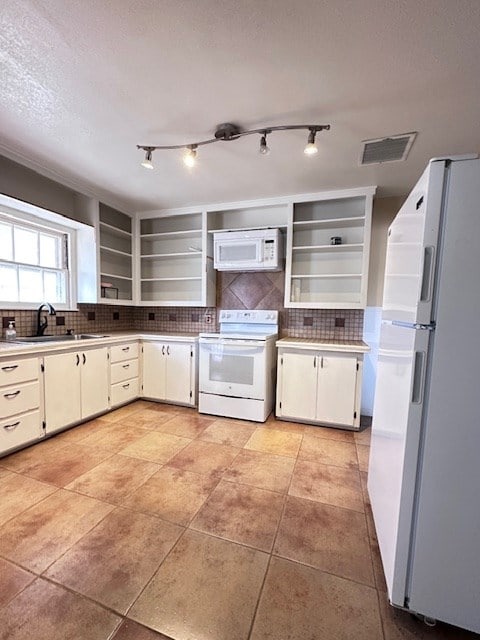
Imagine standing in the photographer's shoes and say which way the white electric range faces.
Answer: facing the viewer

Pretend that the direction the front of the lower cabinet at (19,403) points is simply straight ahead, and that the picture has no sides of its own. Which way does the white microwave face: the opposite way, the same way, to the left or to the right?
to the right

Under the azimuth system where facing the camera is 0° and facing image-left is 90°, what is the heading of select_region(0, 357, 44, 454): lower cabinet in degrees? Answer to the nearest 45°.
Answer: approximately 315°

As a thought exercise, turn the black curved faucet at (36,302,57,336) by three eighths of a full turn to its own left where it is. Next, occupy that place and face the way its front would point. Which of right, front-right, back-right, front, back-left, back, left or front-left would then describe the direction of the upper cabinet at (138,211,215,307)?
right

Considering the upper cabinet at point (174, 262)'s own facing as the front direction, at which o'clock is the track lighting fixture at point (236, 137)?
The track lighting fixture is roughly at 10 o'clock from the upper cabinet.

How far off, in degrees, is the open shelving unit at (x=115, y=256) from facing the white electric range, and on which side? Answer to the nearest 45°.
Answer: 0° — it already faces it

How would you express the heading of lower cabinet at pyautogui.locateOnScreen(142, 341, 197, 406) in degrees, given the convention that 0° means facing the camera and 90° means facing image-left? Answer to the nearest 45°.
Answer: approximately 45°

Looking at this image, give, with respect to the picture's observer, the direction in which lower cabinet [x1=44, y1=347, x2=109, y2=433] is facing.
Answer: facing the viewer and to the right of the viewer

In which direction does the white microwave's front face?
toward the camera

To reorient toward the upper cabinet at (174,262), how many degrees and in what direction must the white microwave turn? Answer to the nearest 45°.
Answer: approximately 135° to its right

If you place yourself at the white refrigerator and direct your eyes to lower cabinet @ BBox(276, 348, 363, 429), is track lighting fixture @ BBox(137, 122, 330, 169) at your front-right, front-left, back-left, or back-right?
front-left

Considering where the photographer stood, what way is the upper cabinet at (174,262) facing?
facing the viewer and to the left of the viewer

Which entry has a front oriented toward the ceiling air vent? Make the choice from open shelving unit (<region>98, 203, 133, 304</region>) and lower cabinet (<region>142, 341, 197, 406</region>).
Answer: the open shelving unit

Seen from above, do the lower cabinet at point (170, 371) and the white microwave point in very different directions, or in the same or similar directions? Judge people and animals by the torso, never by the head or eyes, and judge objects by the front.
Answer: same or similar directions
